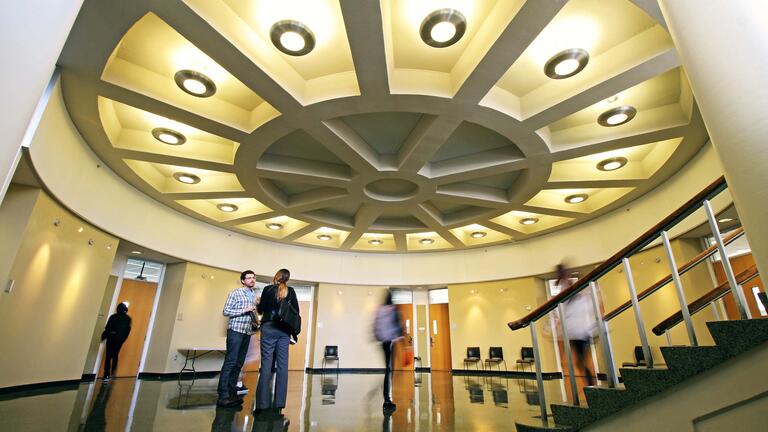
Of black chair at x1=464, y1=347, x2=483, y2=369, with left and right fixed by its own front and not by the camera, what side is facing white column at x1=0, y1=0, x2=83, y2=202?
front

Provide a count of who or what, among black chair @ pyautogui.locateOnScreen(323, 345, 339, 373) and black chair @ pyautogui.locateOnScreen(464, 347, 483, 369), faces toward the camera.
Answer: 2

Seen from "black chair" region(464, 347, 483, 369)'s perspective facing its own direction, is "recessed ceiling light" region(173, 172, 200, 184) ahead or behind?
ahead

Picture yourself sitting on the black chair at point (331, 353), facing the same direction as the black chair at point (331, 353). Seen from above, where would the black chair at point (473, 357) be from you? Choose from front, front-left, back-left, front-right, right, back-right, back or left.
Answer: left

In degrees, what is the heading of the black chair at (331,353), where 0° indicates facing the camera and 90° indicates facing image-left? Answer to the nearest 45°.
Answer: approximately 0°

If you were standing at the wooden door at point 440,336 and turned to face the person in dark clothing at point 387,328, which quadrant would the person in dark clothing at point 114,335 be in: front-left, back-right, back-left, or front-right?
front-right

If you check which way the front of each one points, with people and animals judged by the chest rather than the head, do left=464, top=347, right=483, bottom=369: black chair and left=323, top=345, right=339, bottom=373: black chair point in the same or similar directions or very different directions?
same or similar directions

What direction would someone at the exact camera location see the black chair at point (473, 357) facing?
facing the viewer

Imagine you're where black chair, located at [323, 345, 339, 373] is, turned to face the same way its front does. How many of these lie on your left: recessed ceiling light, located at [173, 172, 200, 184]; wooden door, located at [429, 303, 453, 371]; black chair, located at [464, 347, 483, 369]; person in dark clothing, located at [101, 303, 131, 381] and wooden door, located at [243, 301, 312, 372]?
2

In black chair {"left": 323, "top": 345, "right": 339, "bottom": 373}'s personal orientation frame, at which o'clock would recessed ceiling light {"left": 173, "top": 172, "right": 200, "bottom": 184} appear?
The recessed ceiling light is roughly at 1 o'clock from the black chair.

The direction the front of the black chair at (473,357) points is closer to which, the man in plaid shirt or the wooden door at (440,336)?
the man in plaid shirt

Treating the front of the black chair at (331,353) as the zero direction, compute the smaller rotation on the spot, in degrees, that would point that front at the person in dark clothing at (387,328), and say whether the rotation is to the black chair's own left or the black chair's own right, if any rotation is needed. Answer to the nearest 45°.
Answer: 0° — it already faces them

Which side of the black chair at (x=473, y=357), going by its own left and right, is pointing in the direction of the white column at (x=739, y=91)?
front

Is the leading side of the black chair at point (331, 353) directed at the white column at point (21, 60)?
yes

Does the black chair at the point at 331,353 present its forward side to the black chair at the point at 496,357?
no

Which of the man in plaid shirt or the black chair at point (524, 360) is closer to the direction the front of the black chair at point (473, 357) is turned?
the man in plaid shirt

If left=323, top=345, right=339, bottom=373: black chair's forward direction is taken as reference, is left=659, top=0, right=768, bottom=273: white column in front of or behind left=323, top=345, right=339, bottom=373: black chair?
in front

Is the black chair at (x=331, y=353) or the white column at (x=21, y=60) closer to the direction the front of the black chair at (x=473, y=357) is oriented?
the white column

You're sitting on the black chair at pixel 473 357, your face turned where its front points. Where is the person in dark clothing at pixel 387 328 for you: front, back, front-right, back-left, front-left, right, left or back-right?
front
